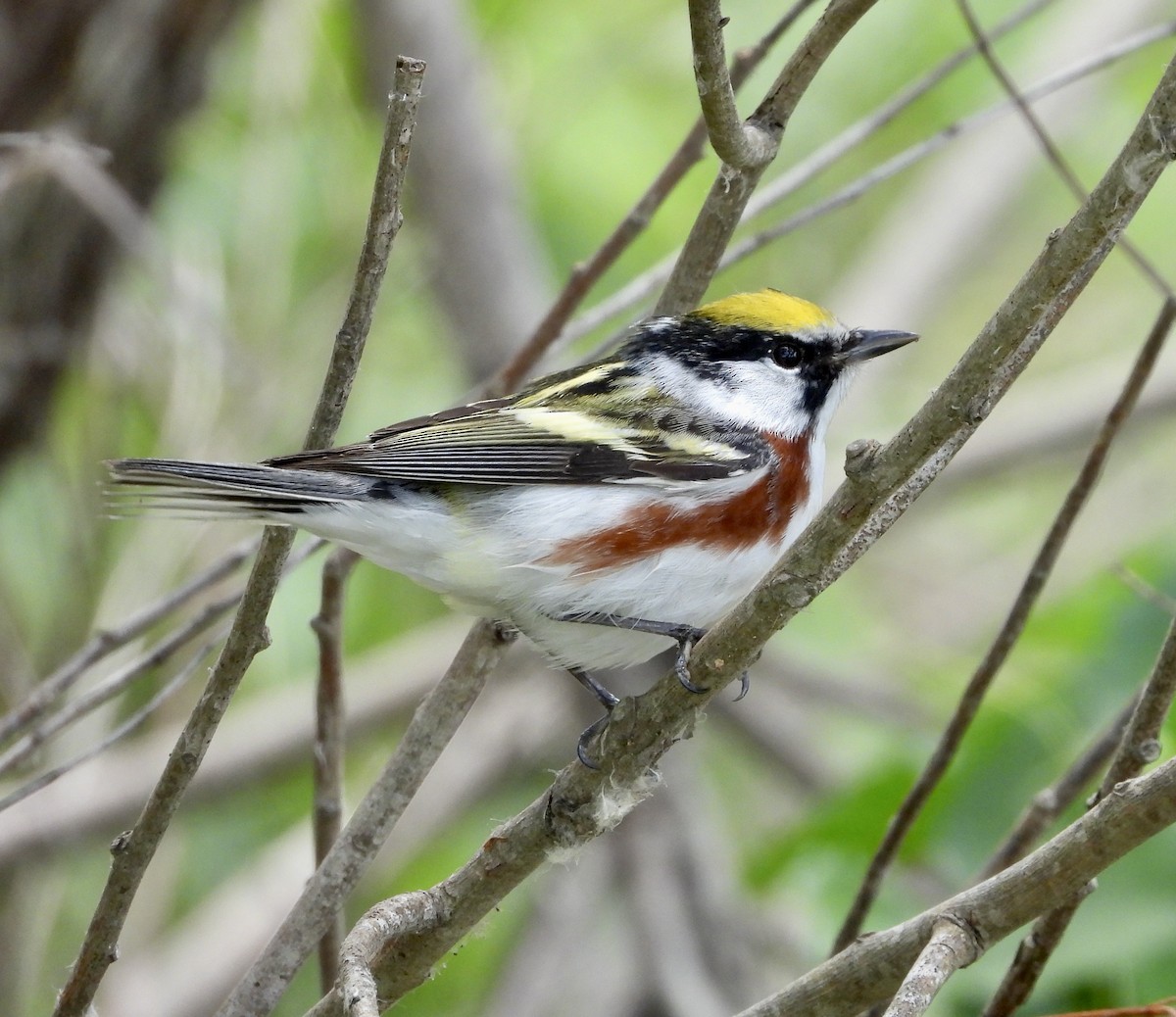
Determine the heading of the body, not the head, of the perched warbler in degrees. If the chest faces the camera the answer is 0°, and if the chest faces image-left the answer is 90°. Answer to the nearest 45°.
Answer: approximately 270°

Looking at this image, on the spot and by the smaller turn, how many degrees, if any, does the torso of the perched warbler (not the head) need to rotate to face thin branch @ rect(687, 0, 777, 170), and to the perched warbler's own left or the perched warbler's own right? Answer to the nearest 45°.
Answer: approximately 45° to the perched warbler's own left

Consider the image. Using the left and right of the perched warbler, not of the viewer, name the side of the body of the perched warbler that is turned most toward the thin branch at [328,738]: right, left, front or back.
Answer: back
